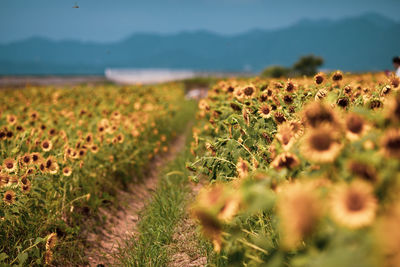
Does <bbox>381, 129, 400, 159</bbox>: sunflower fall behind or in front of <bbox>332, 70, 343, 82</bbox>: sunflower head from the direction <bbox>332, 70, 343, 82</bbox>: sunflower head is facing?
in front

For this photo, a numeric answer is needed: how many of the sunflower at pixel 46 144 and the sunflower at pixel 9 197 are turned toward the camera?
2

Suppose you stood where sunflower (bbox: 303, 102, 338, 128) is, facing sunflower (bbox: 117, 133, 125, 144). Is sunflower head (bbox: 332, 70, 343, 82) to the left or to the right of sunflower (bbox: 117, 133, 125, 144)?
right

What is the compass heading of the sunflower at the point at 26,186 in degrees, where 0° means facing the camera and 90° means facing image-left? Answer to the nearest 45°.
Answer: approximately 0°

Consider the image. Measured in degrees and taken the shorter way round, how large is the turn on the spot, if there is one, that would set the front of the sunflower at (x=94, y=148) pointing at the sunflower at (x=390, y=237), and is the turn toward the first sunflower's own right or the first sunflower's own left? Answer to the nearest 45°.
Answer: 0° — it already faces it

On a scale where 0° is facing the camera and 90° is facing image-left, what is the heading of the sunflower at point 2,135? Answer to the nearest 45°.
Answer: approximately 0°
